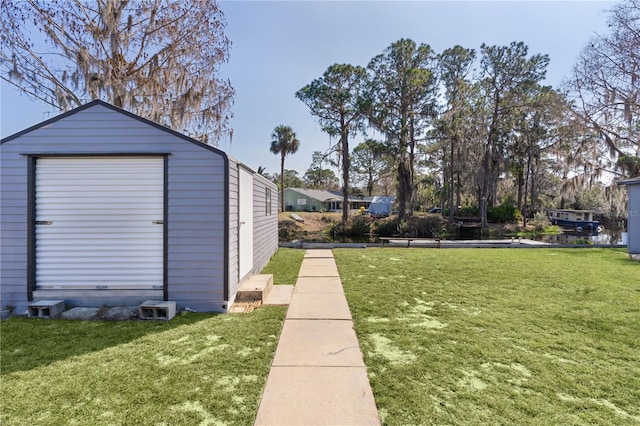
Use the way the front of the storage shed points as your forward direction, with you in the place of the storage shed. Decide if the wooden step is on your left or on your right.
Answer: on your left

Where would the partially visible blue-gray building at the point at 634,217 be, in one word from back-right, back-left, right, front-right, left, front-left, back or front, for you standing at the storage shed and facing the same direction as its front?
left

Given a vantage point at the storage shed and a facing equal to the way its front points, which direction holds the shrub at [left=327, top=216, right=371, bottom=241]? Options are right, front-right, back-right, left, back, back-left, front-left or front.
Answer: back-left

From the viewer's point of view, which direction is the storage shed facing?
toward the camera

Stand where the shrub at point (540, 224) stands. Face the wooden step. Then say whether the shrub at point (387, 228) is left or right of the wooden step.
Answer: right

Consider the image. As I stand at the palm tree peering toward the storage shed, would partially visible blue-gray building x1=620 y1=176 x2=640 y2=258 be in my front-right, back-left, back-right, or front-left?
front-left

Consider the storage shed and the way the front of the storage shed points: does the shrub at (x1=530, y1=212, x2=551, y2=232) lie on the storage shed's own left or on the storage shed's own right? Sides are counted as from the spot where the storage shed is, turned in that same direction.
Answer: on the storage shed's own left

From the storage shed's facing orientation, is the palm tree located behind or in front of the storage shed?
behind

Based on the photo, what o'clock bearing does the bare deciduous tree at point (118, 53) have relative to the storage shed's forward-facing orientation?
The bare deciduous tree is roughly at 6 o'clock from the storage shed.
